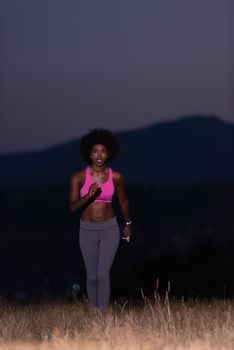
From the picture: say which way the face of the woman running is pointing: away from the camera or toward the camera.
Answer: toward the camera

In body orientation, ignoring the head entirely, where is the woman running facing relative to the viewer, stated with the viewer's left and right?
facing the viewer
